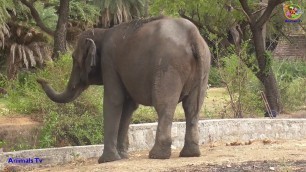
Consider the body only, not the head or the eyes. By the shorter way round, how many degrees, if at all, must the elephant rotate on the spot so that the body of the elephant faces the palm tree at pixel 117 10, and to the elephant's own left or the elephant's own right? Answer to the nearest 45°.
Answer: approximately 45° to the elephant's own right

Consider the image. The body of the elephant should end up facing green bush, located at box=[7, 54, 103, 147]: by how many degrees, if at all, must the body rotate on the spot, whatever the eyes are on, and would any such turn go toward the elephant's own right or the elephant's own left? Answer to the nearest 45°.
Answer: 0° — it already faces it

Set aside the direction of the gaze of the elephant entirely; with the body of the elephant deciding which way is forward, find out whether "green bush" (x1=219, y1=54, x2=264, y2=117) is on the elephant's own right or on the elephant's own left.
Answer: on the elephant's own right

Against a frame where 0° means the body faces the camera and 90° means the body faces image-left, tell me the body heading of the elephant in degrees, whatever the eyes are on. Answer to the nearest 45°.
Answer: approximately 135°
